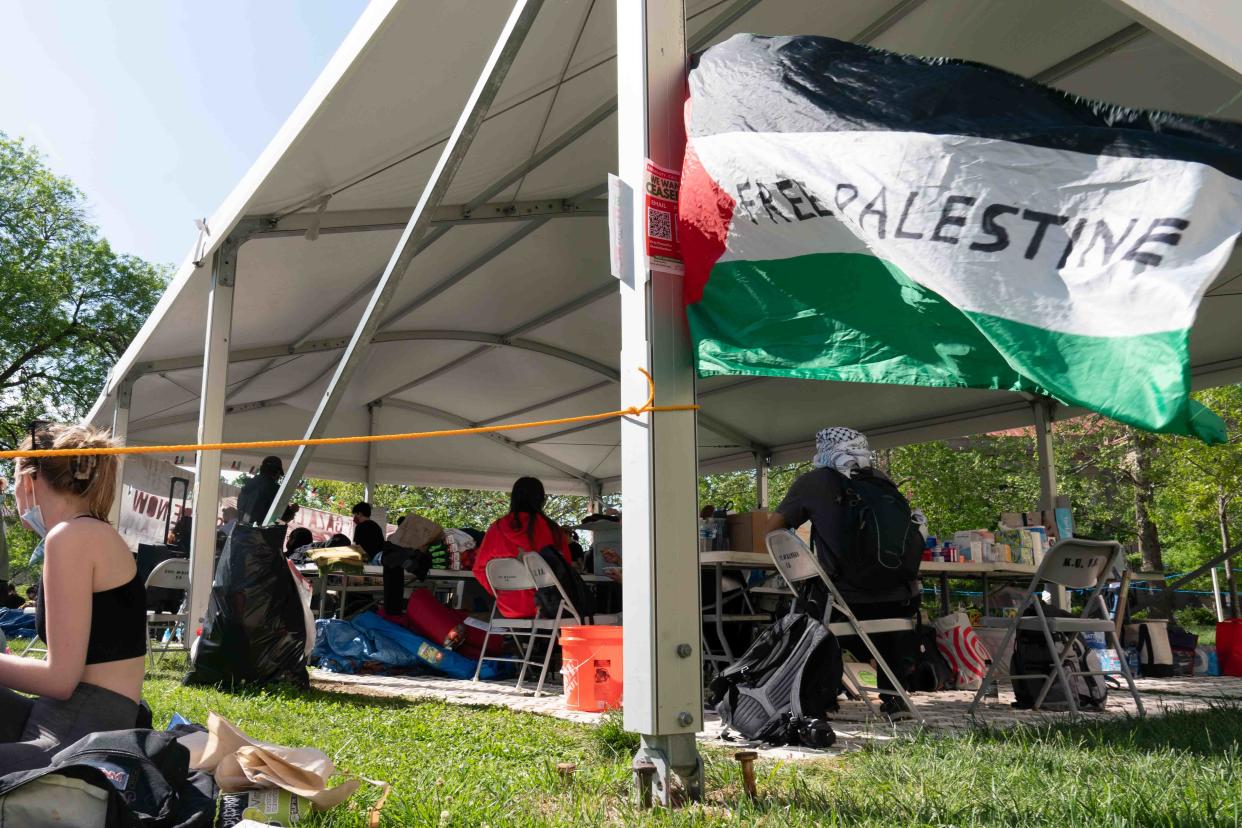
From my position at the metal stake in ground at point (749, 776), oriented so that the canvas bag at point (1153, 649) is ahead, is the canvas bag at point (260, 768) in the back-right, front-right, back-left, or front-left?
back-left

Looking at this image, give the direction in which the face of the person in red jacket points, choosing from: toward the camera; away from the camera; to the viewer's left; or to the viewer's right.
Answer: away from the camera

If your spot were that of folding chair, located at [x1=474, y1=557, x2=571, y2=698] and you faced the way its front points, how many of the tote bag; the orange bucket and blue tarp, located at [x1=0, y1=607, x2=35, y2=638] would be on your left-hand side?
1

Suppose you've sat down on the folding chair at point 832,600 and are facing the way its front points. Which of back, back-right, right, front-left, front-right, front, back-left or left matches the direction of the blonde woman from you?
back

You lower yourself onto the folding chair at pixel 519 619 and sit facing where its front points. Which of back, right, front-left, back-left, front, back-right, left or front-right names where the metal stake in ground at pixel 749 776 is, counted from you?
back-right

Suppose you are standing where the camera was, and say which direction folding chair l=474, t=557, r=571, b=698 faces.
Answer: facing away from the viewer and to the right of the viewer

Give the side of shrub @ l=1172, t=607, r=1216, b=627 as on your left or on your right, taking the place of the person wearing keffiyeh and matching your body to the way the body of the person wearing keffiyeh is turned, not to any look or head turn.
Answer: on your right

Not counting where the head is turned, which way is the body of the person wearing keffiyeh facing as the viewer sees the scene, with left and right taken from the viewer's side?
facing away from the viewer and to the left of the viewer

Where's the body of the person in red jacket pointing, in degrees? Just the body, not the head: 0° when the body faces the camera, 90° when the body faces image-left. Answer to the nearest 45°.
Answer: approximately 180°
